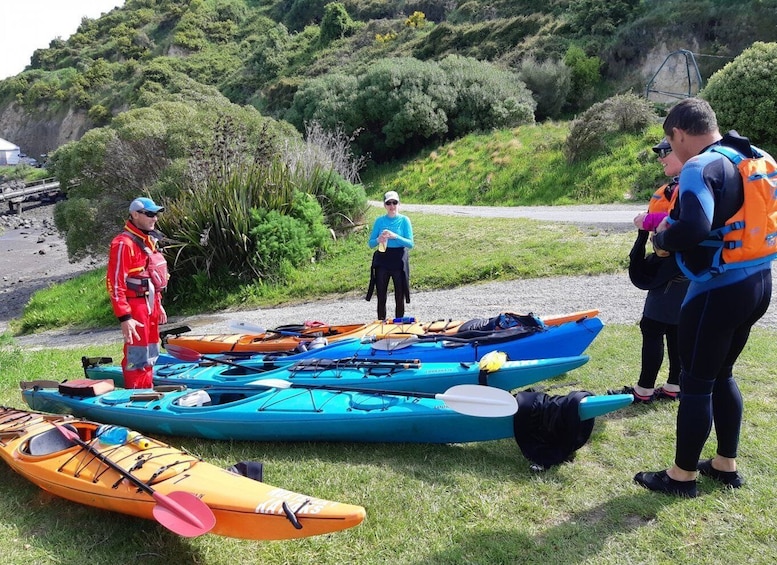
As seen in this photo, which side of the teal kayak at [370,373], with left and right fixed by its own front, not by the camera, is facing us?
right

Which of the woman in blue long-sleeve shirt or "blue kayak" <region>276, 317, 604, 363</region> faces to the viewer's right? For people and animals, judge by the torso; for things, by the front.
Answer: the blue kayak

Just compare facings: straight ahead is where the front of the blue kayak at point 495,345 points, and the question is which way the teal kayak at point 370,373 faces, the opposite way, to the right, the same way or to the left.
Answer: the same way

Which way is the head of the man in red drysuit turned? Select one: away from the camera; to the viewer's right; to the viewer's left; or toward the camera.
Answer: to the viewer's right

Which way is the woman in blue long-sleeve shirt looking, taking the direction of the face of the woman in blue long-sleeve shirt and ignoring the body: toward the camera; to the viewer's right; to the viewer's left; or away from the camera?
toward the camera

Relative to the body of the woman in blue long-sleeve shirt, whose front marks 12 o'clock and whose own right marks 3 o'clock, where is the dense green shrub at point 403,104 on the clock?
The dense green shrub is roughly at 6 o'clock from the woman in blue long-sleeve shirt.

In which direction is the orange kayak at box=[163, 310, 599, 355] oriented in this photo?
to the viewer's right

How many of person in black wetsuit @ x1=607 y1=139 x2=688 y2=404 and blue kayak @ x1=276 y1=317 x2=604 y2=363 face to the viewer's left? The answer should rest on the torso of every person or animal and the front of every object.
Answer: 1

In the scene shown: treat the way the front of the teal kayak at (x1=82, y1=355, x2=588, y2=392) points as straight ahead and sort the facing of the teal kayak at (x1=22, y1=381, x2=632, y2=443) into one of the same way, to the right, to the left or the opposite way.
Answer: the same way

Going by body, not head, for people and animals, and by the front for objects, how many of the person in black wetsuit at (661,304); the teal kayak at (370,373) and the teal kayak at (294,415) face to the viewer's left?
1

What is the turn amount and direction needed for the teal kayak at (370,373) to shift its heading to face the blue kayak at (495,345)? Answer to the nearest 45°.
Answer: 0° — it already faces it

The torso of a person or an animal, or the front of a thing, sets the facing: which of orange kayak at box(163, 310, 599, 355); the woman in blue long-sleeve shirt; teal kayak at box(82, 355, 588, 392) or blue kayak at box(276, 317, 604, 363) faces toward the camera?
the woman in blue long-sleeve shirt

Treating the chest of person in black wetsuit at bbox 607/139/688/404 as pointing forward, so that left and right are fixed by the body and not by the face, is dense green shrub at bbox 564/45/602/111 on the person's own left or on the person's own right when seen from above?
on the person's own right

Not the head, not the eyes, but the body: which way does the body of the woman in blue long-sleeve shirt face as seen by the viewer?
toward the camera

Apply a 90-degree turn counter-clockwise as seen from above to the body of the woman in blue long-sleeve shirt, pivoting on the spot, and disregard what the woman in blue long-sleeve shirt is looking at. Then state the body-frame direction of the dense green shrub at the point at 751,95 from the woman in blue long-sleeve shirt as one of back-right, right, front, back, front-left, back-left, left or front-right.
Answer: front-left

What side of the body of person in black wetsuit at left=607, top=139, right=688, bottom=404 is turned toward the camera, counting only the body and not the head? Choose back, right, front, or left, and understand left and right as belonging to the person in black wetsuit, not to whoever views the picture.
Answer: left

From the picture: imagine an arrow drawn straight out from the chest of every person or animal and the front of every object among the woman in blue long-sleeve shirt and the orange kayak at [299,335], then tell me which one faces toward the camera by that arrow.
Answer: the woman in blue long-sleeve shirt

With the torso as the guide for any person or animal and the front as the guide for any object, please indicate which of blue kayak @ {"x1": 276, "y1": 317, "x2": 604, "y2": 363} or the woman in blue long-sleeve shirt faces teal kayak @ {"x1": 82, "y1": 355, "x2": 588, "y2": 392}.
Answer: the woman in blue long-sleeve shirt

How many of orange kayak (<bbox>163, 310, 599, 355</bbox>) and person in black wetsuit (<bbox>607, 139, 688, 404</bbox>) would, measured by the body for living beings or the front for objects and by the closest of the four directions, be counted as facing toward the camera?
0

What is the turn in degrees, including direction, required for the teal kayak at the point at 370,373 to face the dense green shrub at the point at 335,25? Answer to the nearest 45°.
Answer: approximately 90° to its left
